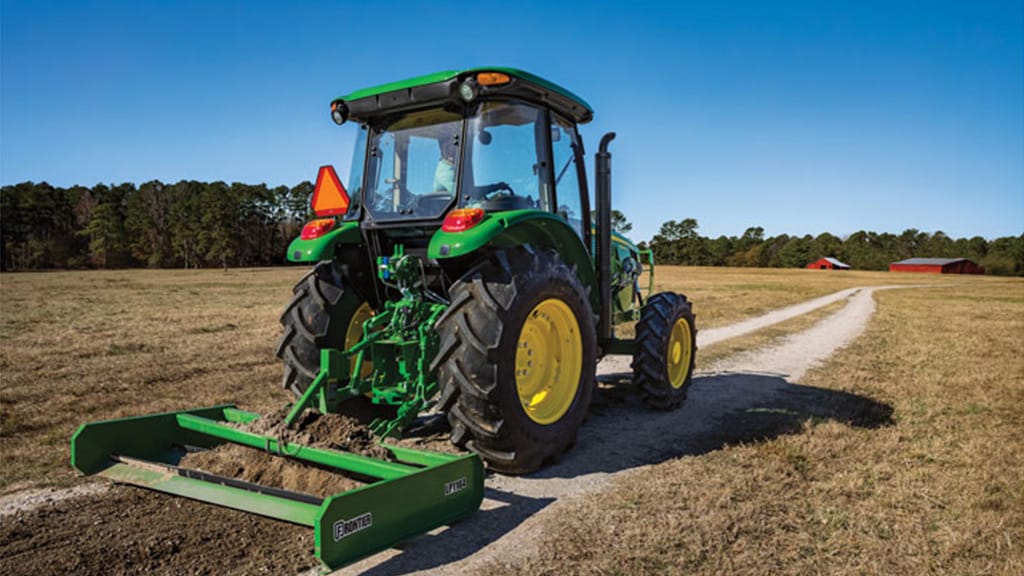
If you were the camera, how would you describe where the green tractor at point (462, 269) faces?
facing away from the viewer and to the right of the viewer
